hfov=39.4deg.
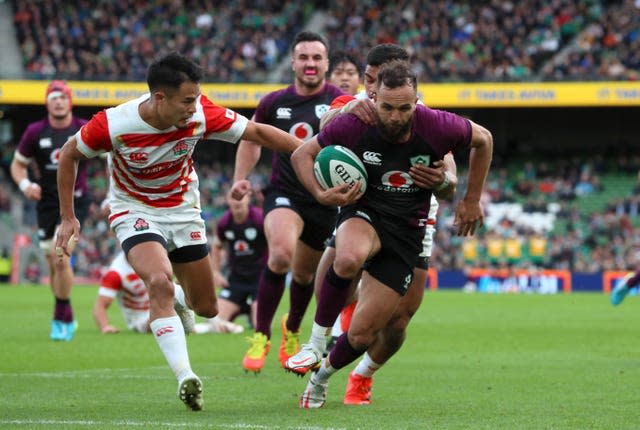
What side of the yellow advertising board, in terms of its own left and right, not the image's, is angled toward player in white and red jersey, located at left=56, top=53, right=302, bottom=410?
front

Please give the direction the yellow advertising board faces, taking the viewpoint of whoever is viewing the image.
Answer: facing the viewer

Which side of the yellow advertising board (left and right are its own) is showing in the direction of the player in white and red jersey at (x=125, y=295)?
front

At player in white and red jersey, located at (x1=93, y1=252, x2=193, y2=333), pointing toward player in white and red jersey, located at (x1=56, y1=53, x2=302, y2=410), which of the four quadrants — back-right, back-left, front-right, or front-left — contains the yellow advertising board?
back-left
